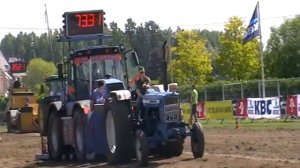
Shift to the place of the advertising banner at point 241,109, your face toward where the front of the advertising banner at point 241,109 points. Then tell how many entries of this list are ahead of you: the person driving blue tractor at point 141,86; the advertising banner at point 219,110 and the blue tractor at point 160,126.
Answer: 2

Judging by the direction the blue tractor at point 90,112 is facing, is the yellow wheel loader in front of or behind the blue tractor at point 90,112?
behind

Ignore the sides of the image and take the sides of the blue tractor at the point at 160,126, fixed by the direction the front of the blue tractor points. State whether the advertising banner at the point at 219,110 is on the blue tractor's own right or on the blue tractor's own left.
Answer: on the blue tractor's own left

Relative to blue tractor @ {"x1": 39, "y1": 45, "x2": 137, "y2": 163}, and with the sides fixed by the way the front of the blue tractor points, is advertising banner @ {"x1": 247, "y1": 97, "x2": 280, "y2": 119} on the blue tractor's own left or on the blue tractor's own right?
on the blue tractor's own left

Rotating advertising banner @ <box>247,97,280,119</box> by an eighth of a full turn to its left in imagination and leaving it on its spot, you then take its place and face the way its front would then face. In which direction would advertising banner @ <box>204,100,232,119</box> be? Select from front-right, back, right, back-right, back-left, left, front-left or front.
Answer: back

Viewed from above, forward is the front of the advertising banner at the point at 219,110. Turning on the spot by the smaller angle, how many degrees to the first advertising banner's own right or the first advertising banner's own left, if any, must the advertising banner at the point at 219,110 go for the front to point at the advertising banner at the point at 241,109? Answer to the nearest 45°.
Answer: approximately 45° to the first advertising banner's own left
